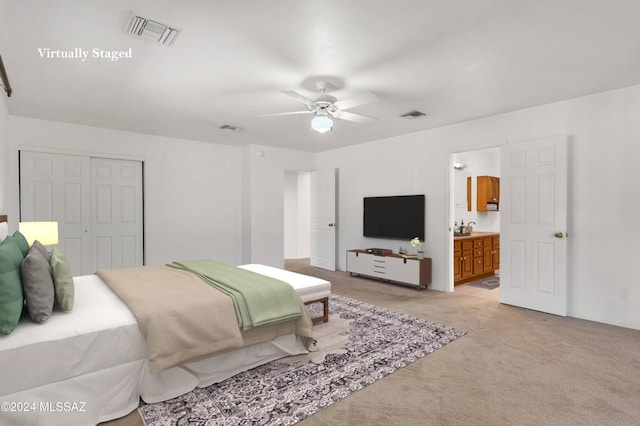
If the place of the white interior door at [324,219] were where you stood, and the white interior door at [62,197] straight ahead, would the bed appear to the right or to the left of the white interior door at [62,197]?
left

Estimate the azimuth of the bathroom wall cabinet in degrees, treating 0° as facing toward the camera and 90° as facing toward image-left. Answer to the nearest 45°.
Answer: approximately 315°

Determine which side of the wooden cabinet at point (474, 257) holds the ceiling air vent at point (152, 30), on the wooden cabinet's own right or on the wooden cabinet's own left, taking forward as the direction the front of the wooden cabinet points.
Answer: on the wooden cabinet's own right

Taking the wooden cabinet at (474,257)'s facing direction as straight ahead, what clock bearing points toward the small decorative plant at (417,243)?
The small decorative plant is roughly at 3 o'clock from the wooden cabinet.

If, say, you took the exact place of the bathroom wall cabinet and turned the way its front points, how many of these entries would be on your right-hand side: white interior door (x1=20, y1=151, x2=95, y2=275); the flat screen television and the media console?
3

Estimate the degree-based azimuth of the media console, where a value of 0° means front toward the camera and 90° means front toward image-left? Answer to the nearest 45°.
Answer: approximately 45°
